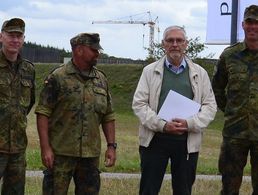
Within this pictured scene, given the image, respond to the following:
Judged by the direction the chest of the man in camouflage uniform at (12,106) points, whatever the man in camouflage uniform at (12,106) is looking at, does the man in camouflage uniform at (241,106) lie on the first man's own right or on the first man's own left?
on the first man's own left

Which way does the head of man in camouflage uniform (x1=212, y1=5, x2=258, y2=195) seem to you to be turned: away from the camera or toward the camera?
toward the camera

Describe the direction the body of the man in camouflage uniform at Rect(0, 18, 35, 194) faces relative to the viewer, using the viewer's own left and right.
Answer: facing the viewer

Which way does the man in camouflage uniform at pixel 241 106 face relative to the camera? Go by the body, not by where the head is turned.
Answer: toward the camera

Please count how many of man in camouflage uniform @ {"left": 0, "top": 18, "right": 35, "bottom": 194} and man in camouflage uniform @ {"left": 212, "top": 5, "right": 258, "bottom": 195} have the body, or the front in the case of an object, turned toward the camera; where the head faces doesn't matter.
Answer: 2

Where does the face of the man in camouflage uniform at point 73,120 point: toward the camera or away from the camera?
toward the camera

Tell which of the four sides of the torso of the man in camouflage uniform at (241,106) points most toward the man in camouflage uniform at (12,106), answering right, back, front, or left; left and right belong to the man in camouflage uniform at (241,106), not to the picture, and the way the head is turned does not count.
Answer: right

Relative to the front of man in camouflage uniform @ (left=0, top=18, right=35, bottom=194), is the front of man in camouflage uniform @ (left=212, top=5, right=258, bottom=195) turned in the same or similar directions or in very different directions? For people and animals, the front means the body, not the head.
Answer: same or similar directions

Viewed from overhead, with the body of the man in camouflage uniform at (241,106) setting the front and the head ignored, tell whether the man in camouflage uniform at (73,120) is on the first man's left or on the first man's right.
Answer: on the first man's right

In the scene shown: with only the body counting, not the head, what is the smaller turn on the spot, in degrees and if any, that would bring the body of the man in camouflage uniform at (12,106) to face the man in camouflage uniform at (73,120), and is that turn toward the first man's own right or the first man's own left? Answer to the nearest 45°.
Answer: approximately 90° to the first man's own left
